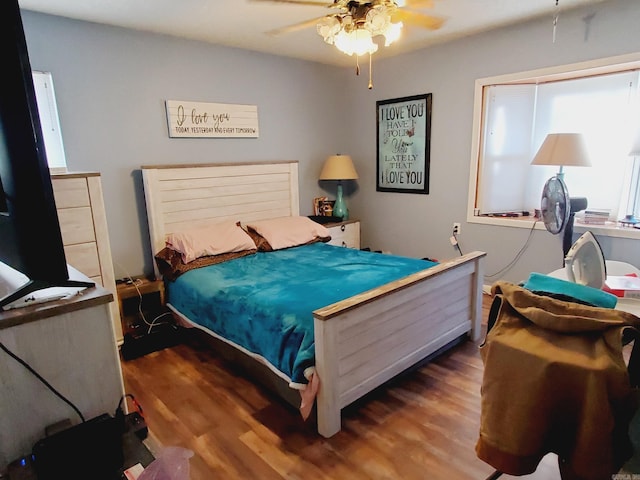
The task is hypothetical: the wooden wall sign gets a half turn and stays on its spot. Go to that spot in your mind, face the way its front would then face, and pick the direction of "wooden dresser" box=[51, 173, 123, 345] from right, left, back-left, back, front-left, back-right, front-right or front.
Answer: left

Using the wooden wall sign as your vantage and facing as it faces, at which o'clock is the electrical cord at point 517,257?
The electrical cord is roughly at 11 o'clock from the wooden wall sign.

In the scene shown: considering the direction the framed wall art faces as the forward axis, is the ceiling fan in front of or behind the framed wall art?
in front

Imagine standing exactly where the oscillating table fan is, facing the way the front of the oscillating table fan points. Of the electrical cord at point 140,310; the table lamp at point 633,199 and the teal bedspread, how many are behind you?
1

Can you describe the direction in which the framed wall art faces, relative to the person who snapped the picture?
facing the viewer and to the left of the viewer

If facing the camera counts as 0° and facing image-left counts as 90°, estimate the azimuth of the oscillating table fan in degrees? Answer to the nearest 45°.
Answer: approximately 45°

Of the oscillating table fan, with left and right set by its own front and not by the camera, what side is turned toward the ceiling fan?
front

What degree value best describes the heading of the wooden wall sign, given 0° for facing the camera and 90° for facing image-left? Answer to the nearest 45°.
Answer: approximately 315°

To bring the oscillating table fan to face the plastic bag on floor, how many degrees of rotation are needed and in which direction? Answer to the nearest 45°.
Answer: approximately 45° to its left

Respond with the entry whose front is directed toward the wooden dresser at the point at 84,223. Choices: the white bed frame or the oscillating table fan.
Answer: the oscillating table fan

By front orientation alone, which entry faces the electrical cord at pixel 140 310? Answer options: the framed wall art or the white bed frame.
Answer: the framed wall art

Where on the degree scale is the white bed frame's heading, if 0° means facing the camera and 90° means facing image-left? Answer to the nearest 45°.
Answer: approximately 315°

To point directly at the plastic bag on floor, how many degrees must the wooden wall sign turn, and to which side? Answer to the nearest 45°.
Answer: approximately 45° to its right
